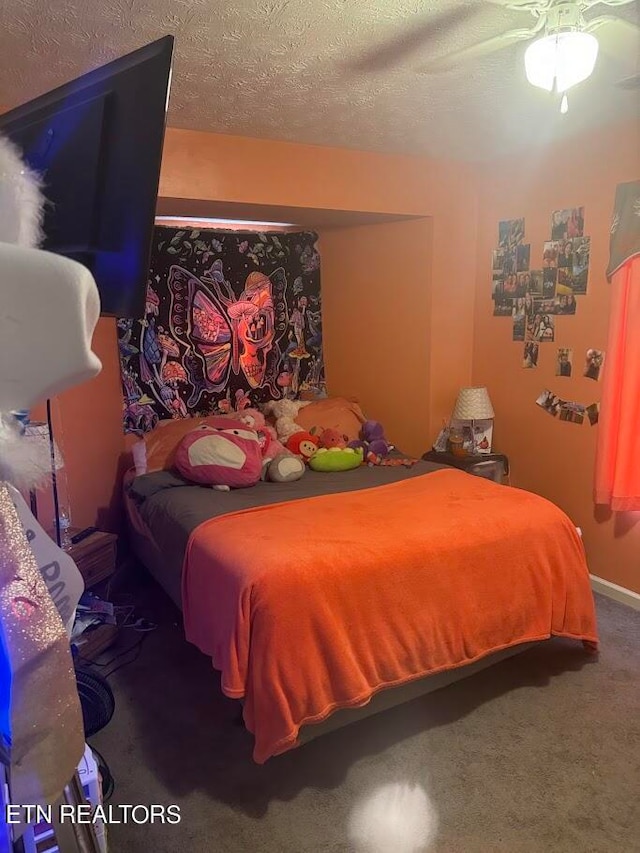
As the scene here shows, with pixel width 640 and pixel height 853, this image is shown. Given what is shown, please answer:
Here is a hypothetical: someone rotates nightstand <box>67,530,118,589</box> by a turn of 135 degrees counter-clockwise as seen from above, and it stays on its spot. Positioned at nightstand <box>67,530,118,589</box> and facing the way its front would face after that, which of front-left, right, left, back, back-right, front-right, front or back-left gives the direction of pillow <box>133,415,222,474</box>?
front-right

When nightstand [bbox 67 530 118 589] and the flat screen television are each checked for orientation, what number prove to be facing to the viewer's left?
0

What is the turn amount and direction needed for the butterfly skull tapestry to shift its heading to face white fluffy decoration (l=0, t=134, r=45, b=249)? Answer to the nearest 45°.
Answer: approximately 45° to its right

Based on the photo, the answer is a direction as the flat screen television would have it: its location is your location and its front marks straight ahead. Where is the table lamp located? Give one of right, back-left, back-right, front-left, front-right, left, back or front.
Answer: front

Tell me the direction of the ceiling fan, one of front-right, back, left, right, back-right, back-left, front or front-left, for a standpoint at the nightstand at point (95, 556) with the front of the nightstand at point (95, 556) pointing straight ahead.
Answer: front

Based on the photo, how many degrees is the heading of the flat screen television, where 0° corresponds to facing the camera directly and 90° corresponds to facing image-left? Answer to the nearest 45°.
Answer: approximately 225°

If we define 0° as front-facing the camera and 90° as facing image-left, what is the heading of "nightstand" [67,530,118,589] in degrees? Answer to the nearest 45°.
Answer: approximately 315°

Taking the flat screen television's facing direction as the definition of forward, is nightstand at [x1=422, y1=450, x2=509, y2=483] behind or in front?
in front

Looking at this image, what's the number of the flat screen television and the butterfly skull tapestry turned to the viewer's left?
0

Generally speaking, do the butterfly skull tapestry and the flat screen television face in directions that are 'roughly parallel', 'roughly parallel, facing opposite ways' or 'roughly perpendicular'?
roughly perpendicular

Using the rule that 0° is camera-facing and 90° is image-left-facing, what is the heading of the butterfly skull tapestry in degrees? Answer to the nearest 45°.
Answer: approximately 315°

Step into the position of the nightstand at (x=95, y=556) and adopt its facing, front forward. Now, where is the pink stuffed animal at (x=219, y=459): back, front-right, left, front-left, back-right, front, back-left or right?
front-left

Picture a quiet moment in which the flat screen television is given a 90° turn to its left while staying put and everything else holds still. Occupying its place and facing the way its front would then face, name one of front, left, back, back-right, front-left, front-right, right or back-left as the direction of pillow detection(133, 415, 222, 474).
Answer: front-right

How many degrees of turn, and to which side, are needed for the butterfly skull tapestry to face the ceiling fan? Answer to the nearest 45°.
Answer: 0° — it already faces it

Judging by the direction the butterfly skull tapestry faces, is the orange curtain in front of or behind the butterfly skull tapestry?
in front

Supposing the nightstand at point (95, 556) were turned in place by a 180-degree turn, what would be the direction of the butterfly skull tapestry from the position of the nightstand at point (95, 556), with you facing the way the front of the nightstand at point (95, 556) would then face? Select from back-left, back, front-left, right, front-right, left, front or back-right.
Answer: right

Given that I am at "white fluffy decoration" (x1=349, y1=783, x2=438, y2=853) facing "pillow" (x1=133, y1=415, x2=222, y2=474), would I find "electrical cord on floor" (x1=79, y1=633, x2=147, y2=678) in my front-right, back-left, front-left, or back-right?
front-left

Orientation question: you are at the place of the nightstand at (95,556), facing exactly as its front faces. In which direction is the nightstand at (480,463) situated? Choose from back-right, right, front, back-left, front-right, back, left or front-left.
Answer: front-left
